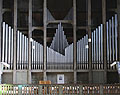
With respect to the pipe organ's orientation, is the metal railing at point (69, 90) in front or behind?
in front

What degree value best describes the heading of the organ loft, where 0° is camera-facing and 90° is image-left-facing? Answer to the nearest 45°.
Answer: approximately 0°

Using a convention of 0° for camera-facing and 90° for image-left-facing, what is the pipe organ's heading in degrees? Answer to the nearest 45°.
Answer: approximately 0°
